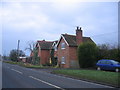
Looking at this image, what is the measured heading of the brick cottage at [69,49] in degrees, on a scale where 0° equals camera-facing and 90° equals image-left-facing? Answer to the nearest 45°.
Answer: approximately 45°

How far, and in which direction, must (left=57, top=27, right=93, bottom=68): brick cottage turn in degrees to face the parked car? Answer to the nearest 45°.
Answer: approximately 45° to its left
